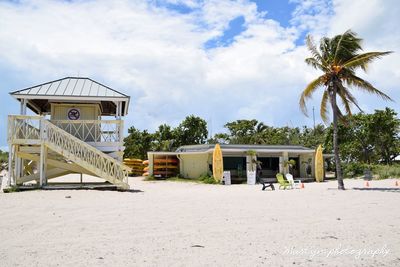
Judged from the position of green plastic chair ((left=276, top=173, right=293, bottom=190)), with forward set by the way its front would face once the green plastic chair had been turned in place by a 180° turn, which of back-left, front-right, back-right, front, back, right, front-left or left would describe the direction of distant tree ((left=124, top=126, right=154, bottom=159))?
front

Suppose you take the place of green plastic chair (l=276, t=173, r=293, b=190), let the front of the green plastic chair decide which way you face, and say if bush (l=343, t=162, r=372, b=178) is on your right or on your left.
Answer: on your left

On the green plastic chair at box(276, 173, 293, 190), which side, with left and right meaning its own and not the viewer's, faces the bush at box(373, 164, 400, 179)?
left

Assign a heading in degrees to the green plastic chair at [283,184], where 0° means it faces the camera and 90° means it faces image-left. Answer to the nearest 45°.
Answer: approximately 315°

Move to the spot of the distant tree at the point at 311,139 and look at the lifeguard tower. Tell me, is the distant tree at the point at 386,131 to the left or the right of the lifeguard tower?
left

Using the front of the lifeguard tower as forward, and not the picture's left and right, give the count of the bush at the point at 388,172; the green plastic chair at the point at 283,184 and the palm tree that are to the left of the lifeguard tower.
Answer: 3

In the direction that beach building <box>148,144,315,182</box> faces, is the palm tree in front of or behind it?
in front

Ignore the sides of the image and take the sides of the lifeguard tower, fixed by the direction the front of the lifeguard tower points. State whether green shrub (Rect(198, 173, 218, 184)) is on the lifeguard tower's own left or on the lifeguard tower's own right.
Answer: on the lifeguard tower's own left

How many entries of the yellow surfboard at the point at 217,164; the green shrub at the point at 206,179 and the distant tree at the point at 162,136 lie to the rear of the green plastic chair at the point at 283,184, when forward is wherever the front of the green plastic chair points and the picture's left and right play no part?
3

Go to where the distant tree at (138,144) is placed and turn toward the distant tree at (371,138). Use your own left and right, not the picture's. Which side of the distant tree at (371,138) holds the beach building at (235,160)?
right

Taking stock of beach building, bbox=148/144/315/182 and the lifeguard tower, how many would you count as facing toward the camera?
2

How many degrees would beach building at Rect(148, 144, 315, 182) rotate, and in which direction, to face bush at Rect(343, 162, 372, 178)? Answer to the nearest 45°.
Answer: approximately 90° to its left
